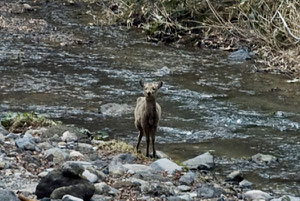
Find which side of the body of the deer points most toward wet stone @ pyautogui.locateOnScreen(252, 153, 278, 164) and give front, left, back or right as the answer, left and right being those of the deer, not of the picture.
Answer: left

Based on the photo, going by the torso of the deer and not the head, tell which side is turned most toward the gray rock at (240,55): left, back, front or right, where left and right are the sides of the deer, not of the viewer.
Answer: back

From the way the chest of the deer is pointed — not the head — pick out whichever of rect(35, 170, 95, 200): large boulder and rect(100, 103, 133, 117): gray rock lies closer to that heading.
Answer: the large boulder

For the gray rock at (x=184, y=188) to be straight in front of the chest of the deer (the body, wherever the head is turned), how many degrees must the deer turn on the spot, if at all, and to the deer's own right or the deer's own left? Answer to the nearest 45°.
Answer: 0° — it already faces it

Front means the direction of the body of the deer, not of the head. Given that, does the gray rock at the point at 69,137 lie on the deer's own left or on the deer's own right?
on the deer's own right

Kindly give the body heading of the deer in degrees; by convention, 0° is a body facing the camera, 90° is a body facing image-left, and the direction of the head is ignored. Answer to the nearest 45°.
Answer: approximately 0°

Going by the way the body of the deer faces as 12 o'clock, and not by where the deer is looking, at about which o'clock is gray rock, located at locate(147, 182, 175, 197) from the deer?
The gray rock is roughly at 12 o'clock from the deer.

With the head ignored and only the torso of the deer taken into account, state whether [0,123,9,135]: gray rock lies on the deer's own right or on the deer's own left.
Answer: on the deer's own right

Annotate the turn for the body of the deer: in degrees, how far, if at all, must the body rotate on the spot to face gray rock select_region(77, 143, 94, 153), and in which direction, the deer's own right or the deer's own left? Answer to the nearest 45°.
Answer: approximately 90° to the deer's own right

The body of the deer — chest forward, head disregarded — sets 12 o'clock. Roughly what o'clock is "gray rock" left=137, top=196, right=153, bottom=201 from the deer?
The gray rock is roughly at 12 o'clock from the deer.

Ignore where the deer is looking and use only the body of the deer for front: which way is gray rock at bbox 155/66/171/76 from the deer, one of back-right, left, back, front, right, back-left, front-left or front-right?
back
